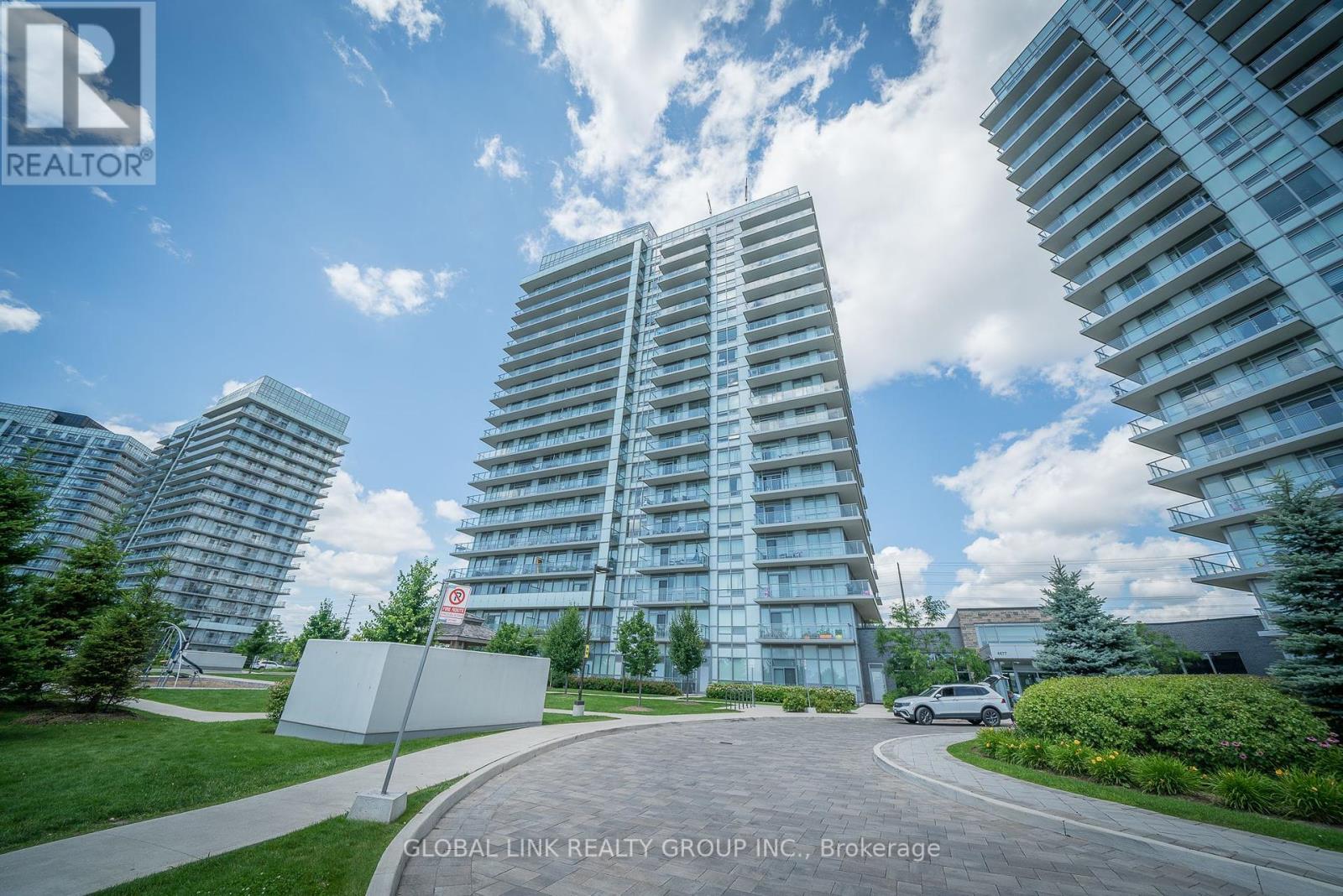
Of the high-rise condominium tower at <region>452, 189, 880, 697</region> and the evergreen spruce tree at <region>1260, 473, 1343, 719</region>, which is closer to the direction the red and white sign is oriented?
the evergreen spruce tree

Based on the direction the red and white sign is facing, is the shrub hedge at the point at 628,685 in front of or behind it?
behind

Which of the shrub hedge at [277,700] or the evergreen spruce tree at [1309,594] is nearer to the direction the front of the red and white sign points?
the evergreen spruce tree

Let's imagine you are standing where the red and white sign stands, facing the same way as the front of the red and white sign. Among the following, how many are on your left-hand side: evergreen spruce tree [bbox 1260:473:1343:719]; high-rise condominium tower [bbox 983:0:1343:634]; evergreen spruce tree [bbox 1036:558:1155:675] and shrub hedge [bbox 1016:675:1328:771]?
4

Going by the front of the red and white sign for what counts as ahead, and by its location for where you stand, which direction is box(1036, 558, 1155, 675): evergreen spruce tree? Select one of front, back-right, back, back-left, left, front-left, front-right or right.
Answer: left

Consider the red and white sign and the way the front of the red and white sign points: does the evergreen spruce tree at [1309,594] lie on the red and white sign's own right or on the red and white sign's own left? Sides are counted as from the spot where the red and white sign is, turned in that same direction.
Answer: on the red and white sign's own left

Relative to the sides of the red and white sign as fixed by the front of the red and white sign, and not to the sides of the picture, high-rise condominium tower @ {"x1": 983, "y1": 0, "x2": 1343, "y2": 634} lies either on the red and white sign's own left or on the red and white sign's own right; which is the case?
on the red and white sign's own left

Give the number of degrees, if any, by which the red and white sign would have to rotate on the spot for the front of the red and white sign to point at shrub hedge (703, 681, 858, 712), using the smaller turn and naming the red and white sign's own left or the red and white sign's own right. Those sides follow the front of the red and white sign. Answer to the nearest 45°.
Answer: approximately 135° to the red and white sign's own left

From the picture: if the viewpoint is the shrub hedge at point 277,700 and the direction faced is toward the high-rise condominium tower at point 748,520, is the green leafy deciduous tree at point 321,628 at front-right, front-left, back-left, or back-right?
front-left

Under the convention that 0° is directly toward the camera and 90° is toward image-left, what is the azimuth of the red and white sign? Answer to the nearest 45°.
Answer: approximately 0°

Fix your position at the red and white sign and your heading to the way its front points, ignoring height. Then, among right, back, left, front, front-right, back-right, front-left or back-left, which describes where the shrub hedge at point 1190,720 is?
left

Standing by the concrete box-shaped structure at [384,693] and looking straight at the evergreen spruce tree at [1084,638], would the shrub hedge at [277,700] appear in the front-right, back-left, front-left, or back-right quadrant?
back-left

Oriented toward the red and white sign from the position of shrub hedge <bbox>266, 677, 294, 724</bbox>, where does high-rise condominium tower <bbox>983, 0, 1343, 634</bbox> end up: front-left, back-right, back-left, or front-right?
front-left

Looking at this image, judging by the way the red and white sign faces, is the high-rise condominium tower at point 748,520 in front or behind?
behind

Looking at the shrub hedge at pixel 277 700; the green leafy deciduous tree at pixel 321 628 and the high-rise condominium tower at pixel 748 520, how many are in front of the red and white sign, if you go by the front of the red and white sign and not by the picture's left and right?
0

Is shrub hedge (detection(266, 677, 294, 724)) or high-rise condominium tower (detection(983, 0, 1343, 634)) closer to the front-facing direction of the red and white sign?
the high-rise condominium tower
